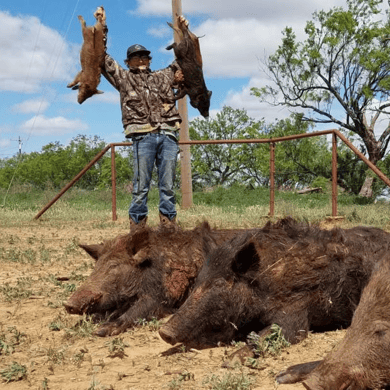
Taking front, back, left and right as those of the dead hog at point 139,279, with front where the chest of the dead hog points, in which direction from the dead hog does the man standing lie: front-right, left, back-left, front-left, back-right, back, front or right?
back-right

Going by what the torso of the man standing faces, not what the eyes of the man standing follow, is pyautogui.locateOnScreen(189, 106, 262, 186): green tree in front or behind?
behind

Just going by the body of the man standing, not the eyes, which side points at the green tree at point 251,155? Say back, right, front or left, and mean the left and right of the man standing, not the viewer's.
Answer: back

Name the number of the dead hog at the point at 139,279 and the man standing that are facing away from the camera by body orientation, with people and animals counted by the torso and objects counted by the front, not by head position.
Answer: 0

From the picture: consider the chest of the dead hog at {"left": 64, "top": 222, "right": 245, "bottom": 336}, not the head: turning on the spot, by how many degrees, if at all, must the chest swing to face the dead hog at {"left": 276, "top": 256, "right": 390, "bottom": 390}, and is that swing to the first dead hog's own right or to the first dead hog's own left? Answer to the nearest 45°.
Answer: approximately 90° to the first dead hog's own left

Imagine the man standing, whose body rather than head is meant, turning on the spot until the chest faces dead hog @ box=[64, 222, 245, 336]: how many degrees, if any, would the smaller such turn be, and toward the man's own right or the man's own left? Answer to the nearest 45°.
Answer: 0° — they already face it

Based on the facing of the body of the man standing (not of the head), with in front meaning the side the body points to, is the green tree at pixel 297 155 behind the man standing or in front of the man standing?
behind

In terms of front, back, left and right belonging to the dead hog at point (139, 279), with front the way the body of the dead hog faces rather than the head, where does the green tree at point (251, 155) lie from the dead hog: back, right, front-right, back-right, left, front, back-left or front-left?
back-right
